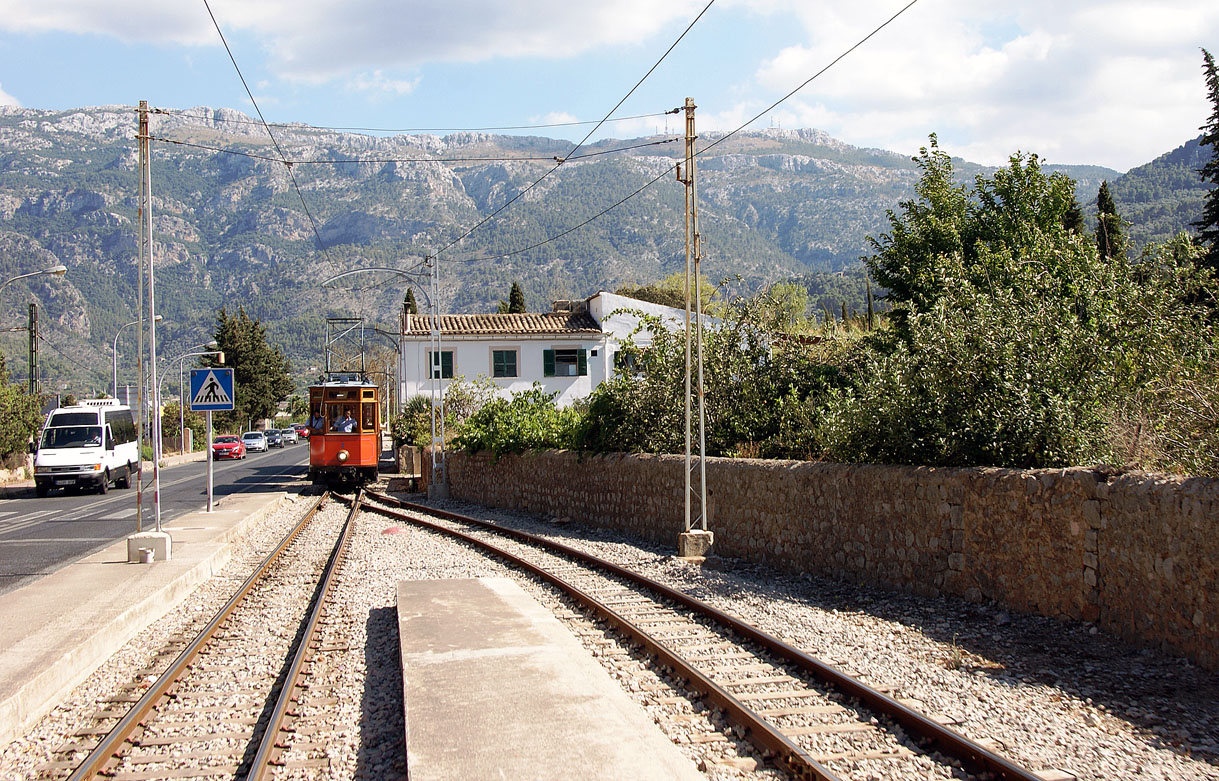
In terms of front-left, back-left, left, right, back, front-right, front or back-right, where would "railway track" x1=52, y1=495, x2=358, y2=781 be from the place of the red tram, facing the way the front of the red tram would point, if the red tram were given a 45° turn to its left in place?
front-right

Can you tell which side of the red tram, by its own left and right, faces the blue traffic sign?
front

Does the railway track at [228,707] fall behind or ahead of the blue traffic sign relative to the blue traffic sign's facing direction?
ahead

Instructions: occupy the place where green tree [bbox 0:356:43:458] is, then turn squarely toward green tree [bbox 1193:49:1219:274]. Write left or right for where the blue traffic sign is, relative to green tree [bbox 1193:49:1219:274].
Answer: right

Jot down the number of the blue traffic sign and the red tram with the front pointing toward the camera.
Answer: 2

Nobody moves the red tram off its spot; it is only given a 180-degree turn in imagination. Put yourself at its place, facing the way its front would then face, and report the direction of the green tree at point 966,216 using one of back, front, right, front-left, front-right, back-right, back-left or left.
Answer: back-right

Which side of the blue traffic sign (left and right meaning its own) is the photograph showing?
front

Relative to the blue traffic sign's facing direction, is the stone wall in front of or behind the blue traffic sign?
in front

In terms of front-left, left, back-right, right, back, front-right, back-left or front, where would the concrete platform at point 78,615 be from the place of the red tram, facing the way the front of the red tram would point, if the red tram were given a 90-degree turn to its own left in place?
right

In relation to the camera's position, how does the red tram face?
facing the viewer

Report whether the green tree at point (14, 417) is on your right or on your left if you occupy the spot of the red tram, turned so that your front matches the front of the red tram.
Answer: on your right

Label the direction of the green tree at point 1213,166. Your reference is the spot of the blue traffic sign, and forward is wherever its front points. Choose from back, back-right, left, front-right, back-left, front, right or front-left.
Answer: left

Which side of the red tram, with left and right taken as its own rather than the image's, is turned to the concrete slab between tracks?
front

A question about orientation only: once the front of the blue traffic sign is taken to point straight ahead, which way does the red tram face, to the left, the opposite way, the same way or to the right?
the same way

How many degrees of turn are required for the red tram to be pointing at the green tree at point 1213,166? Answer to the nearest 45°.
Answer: approximately 90° to its left

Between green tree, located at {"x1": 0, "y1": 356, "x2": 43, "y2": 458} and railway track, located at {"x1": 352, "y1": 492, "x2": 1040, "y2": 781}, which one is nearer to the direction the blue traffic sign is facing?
the railway track

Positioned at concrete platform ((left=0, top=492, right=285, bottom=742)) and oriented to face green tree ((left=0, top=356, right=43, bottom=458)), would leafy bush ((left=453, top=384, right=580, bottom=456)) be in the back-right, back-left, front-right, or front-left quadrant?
front-right
